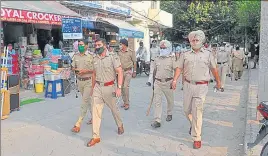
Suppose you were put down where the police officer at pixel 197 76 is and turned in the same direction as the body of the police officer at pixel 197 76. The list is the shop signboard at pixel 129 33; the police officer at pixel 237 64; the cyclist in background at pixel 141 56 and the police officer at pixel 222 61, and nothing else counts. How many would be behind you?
4

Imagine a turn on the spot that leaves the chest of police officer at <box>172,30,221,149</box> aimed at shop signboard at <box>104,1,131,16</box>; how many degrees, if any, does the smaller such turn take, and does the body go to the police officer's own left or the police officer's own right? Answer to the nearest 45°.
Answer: approximately 180°

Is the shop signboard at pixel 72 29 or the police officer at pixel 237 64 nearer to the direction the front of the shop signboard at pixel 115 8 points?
the police officer

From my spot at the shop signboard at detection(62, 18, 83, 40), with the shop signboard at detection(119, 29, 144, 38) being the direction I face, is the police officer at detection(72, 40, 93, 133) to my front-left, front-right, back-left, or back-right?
back-right

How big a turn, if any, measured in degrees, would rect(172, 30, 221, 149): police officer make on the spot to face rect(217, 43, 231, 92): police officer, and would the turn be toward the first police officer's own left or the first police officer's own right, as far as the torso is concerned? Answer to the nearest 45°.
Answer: approximately 180°

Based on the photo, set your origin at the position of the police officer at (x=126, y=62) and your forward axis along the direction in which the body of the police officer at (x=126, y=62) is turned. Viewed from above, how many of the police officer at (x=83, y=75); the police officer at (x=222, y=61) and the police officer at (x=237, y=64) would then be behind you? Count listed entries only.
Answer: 2

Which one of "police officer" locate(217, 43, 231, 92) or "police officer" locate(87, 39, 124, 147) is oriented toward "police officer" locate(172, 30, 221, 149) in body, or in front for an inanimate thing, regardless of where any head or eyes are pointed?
"police officer" locate(217, 43, 231, 92)

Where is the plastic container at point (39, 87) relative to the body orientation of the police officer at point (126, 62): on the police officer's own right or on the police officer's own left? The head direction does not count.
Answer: on the police officer's own right

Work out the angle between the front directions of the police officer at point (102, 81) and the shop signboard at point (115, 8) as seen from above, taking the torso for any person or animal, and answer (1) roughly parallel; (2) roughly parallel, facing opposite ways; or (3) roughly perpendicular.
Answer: roughly perpendicular

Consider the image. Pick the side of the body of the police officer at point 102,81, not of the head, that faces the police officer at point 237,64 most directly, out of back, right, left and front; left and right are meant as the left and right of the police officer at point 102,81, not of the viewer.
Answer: back

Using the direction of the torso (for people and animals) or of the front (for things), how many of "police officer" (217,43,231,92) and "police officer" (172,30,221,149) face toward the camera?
2

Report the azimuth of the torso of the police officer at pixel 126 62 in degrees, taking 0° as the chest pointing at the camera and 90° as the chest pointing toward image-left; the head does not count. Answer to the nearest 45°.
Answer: approximately 45°
